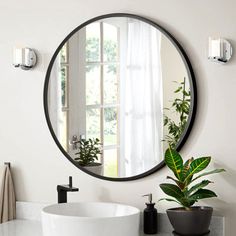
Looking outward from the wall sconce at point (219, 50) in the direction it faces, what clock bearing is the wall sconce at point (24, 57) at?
the wall sconce at point (24, 57) is roughly at 2 o'clock from the wall sconce at point (219, 50).

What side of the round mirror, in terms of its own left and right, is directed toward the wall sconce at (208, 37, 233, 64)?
left

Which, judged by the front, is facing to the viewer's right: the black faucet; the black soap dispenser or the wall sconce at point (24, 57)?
the black faucet

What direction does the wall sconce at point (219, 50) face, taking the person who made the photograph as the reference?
facing the viewer and to the left of the viewer

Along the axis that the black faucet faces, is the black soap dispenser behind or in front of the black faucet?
in front

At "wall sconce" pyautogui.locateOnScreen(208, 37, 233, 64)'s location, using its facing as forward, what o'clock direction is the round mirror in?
The round mirror is roughly at 2 o'clock from the wall sconce.
